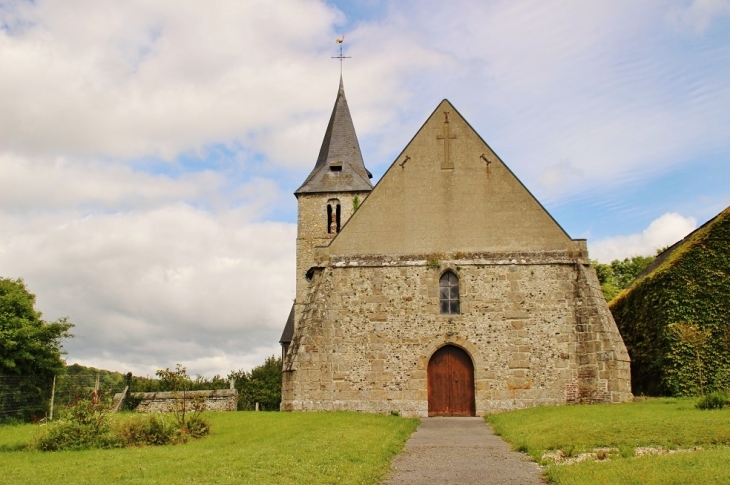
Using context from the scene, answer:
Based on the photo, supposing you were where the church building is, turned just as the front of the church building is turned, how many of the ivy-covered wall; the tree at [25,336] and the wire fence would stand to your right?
2

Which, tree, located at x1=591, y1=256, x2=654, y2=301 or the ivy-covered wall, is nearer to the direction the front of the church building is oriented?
the ivy-covered wall

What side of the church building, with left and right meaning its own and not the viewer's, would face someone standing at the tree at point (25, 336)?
right

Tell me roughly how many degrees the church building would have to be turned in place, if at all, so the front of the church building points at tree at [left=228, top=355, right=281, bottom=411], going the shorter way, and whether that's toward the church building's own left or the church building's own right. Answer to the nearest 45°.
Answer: approximately 135° to the church building's own right

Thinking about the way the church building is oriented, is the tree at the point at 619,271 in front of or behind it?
behind

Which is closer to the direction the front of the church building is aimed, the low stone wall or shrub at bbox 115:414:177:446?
the shrub

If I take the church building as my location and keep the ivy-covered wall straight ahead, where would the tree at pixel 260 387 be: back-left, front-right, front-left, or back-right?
back-left

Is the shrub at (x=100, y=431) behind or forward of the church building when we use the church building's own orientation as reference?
forward

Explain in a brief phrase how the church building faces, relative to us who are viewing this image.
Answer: facing the viewer

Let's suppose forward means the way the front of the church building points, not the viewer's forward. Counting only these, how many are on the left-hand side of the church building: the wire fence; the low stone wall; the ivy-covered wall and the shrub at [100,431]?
1

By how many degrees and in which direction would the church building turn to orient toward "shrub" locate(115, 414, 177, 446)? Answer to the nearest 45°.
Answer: approximately 45° to its right

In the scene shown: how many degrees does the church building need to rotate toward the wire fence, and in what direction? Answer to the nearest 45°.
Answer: approximately 90° to its right

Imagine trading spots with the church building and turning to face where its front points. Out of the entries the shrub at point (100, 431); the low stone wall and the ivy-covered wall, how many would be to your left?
1

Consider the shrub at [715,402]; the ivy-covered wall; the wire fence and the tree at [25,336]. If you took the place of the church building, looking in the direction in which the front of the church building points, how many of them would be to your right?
2

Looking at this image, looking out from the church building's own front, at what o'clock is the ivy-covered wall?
The ivy-covered wall is roughly at 9 o'clock from the church building.

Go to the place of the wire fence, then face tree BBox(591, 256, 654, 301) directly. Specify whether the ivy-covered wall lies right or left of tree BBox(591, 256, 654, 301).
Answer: right
